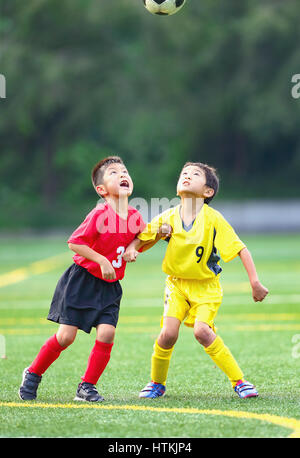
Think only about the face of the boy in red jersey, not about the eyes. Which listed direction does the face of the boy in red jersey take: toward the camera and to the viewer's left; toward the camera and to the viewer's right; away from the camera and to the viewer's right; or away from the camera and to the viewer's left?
toward the camera and to the viewer's right

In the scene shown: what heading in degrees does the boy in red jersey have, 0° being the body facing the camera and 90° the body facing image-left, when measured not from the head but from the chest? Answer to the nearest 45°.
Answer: approximately 315°

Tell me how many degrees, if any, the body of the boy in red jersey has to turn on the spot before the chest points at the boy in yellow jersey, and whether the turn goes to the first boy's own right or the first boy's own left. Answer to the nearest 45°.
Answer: approximately 45° to the first boy's own left

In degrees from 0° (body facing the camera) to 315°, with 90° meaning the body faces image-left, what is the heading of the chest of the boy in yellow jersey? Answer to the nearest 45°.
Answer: approximately 45°
